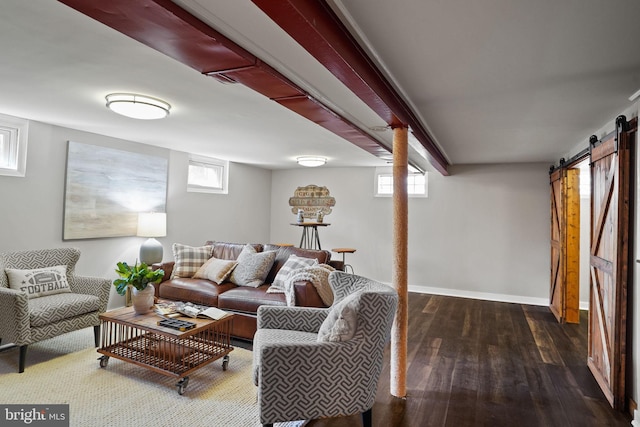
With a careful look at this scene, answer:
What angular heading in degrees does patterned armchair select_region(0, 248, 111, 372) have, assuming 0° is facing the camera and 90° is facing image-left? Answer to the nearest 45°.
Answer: approximately 315°

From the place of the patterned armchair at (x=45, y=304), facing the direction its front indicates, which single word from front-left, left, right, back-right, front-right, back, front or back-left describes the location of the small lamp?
left

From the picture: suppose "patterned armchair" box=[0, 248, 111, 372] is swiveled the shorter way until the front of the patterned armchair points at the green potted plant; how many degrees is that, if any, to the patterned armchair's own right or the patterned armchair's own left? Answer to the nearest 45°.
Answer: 0° — it already faces it

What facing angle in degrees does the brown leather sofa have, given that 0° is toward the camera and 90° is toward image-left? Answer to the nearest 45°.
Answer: approximately 45°

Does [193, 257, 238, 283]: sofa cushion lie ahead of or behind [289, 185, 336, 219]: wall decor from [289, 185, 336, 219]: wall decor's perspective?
ahead

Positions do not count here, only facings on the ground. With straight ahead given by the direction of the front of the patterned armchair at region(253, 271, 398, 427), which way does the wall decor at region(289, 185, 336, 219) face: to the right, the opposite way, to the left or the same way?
to the left

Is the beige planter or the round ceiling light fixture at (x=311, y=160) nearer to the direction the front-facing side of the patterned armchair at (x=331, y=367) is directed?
the beige planter

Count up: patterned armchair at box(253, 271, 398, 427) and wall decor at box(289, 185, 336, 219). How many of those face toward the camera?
1

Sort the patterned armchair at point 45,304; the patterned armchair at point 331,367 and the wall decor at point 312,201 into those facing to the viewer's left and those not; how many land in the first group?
1

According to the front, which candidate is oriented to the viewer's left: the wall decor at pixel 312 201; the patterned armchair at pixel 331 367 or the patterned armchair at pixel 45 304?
the patterned armchair at pixel 331 367

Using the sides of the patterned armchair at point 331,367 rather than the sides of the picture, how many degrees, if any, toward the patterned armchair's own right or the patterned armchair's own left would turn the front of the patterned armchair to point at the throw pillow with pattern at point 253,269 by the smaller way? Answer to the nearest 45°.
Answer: approximately 45° to the patterned armchair's own right

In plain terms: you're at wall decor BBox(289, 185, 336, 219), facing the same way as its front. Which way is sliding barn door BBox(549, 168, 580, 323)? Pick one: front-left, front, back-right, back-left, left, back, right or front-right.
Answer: front-left

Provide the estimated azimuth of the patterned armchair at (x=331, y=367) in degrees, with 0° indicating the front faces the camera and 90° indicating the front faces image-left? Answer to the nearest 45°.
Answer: approximately 90°
